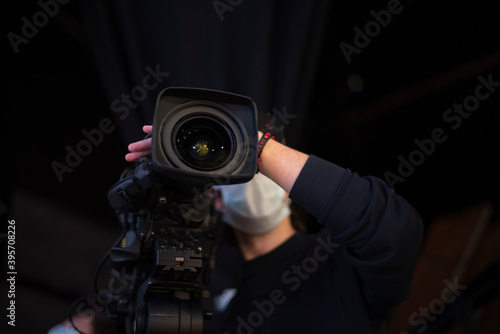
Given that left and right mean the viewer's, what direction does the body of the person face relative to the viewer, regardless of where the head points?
facing the viewer and to the left of the viewer
